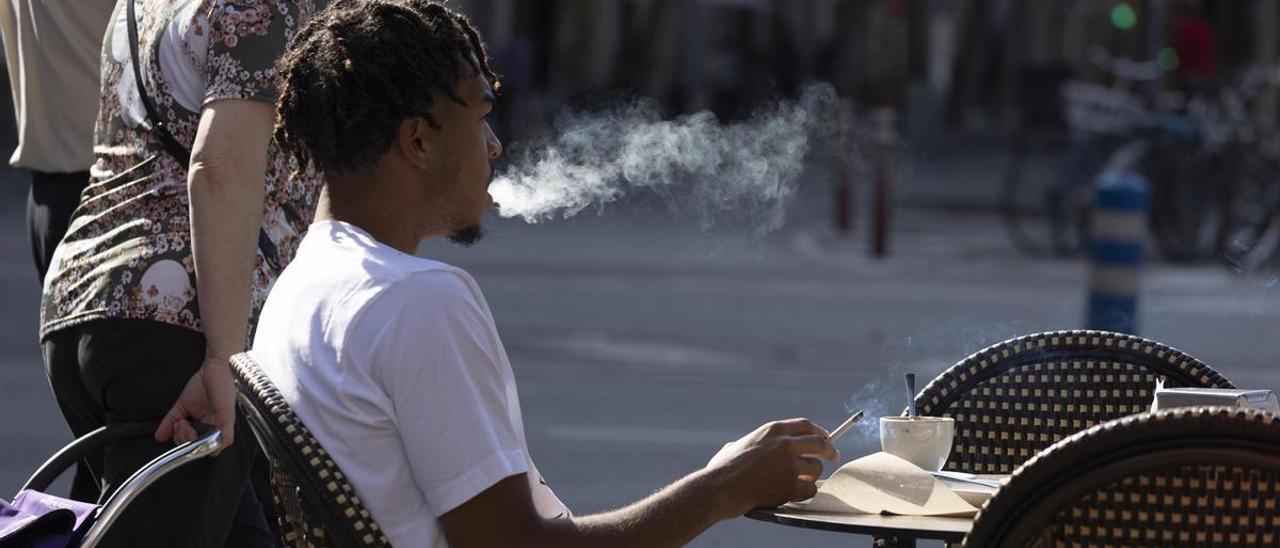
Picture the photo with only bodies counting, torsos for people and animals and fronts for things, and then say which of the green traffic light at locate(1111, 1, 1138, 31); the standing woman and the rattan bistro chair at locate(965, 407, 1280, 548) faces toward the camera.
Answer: the green traffic light

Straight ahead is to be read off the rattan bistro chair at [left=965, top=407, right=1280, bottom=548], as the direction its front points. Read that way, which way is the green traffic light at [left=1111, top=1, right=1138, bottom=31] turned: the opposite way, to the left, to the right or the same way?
the opposite way

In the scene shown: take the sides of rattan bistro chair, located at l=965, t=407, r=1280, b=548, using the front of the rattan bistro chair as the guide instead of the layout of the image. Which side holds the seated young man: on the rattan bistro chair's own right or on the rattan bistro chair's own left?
on the rattan bistro chair's own left

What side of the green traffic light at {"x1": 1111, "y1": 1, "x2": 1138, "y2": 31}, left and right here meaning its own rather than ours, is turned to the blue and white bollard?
front

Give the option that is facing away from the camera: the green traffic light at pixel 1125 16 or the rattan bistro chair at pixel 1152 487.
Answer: the rattan bistro chair

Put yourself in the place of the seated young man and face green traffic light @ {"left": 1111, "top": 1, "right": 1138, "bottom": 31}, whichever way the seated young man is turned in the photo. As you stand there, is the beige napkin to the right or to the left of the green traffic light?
right

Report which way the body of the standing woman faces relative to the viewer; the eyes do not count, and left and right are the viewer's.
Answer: facing away from the viewer and to the right of the viewer

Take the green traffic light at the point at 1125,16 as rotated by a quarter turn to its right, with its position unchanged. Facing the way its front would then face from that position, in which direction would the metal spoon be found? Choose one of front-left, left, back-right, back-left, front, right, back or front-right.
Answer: left

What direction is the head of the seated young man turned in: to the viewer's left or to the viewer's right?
to the viewer's right

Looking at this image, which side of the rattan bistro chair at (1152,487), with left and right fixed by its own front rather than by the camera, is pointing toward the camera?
back

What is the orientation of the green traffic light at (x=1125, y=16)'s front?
toward the camera

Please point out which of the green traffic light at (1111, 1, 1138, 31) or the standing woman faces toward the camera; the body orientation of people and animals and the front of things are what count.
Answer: the green traffic light

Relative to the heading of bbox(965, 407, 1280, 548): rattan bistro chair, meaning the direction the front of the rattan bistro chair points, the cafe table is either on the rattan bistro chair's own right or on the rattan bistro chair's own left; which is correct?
on the rattan bistro chair's own left

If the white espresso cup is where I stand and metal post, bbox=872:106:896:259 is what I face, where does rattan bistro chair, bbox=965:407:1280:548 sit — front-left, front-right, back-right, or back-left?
back-right
